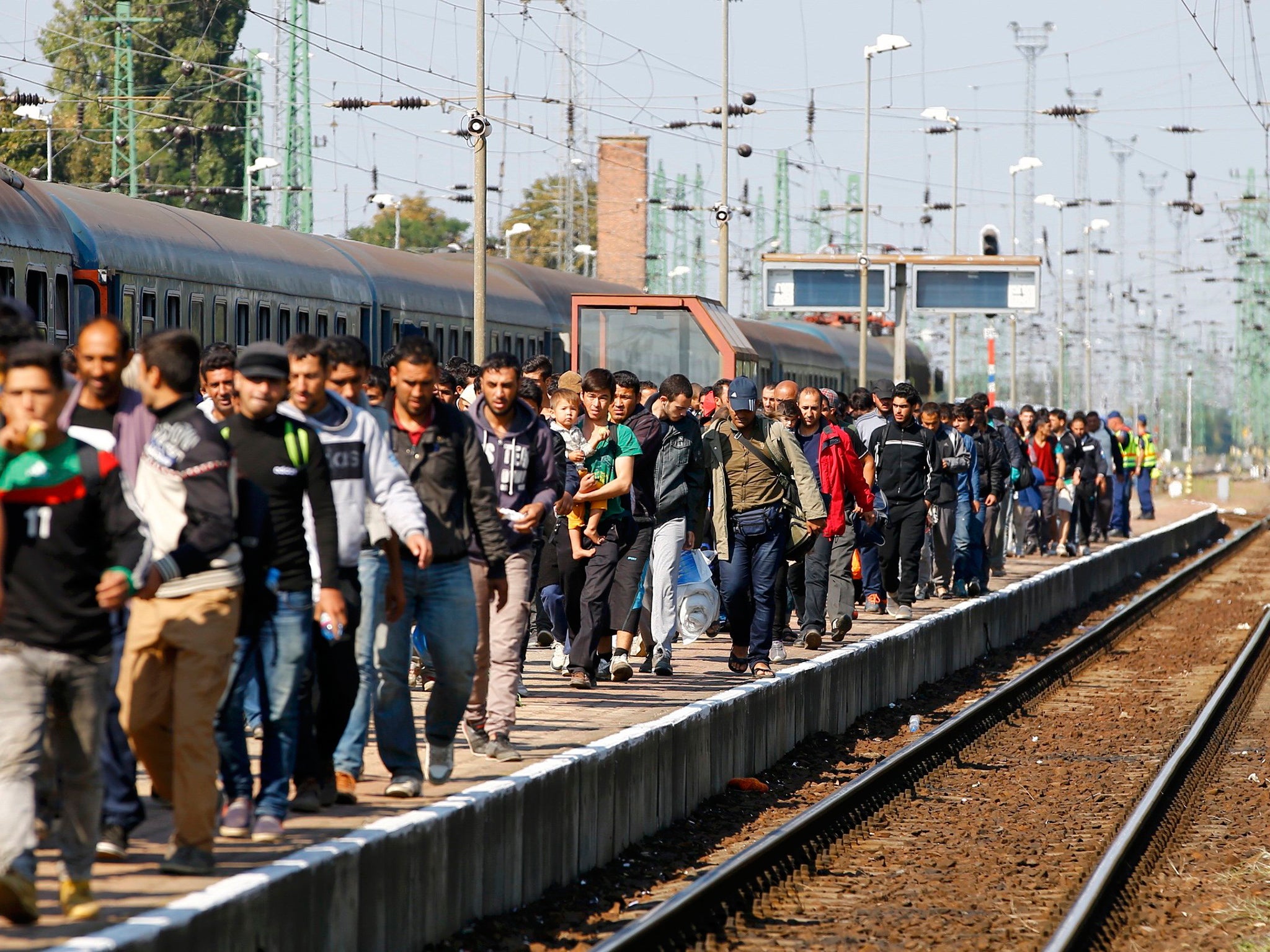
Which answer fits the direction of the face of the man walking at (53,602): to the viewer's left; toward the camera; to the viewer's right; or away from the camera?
toward the camera

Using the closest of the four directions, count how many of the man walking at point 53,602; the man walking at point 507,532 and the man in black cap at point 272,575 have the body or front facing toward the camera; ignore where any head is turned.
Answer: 3

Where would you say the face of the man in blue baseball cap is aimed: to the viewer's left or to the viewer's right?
to the viewer's left

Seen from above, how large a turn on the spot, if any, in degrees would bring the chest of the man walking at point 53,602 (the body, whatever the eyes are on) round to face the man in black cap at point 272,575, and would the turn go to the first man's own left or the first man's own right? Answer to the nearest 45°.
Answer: approximately 135° to the first man's own left

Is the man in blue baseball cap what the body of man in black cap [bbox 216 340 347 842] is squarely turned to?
no

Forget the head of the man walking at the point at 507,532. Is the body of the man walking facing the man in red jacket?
no

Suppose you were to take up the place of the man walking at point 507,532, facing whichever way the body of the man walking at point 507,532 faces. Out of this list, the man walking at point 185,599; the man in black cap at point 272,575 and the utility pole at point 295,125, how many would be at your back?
1

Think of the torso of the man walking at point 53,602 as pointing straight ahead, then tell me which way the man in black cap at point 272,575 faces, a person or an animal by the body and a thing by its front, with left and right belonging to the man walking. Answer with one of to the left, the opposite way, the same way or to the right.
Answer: the same way

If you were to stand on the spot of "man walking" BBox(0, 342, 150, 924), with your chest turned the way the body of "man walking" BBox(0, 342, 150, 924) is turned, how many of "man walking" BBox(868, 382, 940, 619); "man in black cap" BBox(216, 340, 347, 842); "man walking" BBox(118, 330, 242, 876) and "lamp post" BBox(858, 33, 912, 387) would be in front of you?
0

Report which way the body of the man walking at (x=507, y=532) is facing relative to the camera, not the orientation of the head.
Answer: toward the camera

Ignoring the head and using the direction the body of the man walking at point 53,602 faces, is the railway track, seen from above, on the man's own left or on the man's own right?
on the man's own left

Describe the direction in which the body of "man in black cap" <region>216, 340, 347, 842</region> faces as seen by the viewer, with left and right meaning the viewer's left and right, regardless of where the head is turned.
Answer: facing the viewer

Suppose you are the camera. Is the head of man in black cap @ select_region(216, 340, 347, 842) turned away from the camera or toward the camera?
toward the camera

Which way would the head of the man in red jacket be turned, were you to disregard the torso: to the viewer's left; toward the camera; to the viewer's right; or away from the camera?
toward the camera

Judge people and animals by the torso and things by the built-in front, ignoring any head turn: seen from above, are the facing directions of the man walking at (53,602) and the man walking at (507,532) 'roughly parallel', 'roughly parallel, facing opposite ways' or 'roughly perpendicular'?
roughly parallel

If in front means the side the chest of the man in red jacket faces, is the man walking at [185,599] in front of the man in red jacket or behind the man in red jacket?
in front

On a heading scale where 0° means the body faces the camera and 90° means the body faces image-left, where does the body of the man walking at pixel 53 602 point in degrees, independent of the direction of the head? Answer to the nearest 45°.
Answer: approximately 0°

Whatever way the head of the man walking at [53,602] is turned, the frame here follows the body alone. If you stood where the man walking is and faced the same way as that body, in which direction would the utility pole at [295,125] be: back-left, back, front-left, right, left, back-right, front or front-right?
back

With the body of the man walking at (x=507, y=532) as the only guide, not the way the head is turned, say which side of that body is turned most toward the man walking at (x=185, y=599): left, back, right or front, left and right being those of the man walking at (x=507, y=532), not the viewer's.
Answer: front
